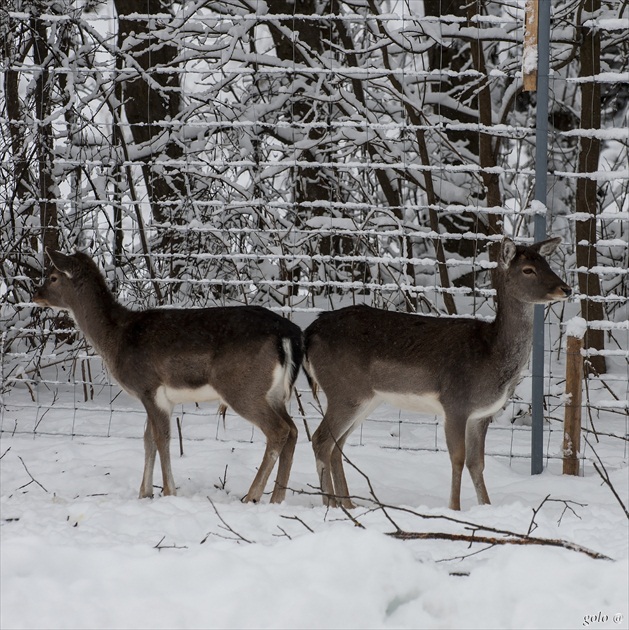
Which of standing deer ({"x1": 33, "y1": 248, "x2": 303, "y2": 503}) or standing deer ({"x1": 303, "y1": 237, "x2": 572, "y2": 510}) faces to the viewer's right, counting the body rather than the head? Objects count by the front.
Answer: standing deer ({"x1": 303, "y1": 237, "x2": 572, "y2": 510})

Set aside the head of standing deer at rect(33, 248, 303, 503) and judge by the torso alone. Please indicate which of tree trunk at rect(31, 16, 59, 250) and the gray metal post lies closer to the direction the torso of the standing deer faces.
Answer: the tree trunk

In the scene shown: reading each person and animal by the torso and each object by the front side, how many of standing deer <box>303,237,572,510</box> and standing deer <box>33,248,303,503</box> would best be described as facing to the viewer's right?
1

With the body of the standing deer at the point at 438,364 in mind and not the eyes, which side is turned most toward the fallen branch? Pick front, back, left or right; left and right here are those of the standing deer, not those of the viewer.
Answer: right

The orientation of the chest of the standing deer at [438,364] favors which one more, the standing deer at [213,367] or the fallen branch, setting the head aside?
the fallen branch

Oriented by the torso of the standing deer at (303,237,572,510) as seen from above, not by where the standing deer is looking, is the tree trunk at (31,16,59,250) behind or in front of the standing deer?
behind

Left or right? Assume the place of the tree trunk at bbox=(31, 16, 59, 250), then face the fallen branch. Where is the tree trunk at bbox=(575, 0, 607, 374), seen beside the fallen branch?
left

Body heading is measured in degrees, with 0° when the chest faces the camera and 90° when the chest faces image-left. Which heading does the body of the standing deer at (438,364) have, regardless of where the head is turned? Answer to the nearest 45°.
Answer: approximately 270°

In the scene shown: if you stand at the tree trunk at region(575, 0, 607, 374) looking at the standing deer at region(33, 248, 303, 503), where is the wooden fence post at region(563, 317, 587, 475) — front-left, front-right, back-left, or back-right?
front-left

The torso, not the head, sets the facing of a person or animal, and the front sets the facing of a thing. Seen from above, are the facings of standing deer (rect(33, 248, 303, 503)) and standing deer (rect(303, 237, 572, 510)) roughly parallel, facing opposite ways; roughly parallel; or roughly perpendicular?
roughly parallel, facing opposite ways

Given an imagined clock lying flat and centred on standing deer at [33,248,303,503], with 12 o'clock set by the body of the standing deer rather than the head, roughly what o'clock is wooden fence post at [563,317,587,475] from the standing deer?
The wooden fence post is roughly at 6 o'clock from the standing deer.

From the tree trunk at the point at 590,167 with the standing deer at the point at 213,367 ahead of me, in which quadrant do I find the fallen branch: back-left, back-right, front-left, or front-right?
front-left

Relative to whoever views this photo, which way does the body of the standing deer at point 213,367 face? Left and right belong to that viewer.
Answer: facing to the left of the viewer
